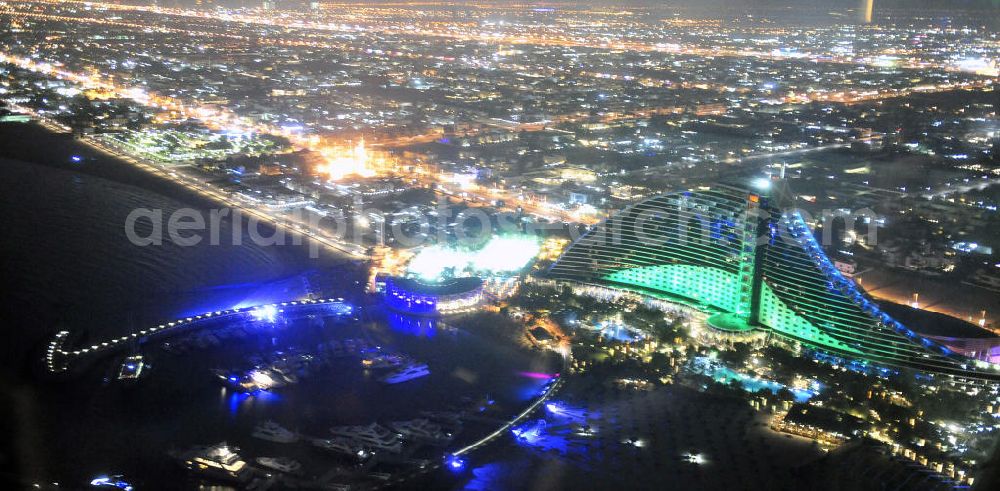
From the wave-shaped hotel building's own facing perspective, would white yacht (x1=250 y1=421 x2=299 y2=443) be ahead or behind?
ahead

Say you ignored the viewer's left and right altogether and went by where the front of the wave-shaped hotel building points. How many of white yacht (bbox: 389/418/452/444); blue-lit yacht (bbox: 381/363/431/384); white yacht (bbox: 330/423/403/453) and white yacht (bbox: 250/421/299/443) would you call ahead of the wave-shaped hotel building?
4

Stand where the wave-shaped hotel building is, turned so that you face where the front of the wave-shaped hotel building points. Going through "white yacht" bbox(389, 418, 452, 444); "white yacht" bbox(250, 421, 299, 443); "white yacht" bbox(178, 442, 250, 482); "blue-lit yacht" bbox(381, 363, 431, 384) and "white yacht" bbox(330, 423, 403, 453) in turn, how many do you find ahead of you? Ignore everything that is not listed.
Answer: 5

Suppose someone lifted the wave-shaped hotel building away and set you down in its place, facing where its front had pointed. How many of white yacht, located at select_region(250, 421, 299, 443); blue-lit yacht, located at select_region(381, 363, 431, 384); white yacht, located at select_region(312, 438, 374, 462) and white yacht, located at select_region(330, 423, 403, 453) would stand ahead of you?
4

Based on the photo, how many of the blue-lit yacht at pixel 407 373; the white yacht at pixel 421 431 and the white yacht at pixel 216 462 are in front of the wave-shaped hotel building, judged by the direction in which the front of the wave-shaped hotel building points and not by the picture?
3

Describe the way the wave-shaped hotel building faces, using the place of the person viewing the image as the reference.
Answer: facing the viewer and to the left of the viewer

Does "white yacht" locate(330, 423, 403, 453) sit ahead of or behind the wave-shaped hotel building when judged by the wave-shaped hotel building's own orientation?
ahead

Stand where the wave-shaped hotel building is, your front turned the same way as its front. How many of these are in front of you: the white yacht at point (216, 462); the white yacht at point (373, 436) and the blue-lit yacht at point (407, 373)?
3

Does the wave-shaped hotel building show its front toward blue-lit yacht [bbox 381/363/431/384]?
yes

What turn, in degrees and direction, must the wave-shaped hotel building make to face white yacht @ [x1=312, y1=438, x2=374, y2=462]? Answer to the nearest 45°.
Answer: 0° — it already faces it

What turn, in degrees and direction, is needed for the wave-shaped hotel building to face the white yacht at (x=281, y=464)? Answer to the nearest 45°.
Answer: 0° — it already faces it

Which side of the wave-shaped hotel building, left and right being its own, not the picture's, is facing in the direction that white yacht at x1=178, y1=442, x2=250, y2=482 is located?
front
